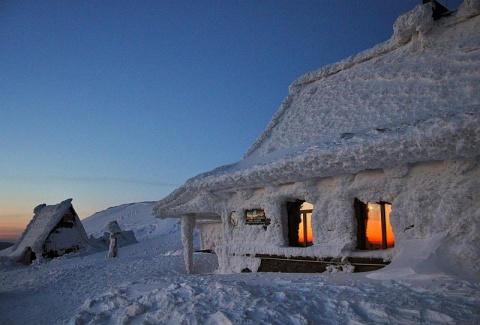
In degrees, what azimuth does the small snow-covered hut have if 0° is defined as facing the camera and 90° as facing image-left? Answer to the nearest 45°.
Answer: approximately 315°
